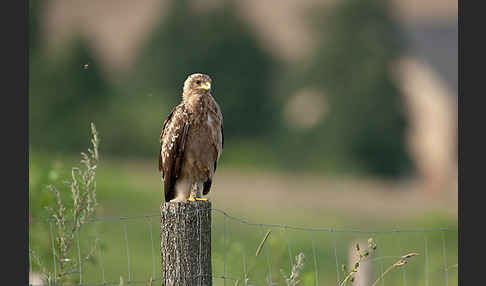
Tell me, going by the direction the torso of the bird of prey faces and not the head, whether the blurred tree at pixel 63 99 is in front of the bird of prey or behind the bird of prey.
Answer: behind

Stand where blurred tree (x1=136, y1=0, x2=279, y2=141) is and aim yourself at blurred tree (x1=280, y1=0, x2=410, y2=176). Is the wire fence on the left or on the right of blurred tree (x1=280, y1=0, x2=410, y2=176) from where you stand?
right

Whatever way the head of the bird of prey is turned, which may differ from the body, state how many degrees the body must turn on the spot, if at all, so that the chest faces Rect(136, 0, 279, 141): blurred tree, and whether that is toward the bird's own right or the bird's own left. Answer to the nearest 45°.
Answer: approximately 135° to the bird's own left

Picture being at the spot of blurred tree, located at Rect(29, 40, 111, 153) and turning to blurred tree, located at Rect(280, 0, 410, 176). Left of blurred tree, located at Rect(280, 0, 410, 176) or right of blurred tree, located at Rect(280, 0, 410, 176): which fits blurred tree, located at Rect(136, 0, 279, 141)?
left

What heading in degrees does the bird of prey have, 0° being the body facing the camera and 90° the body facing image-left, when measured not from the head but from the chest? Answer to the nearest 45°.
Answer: approximately 315°

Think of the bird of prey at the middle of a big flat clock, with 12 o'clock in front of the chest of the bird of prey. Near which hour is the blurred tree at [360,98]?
The blurred tree is roughly at 8 o'clock from the bird of prey.
